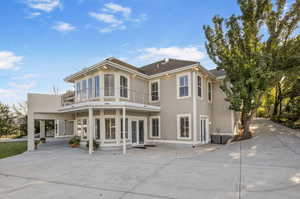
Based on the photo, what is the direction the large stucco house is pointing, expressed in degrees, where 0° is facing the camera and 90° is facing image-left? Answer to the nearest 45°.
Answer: approximately 45°

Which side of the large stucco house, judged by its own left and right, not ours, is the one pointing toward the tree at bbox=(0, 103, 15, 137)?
right

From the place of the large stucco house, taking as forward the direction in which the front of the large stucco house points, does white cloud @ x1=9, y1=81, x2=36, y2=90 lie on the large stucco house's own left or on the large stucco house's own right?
on the large stucco house's own right
